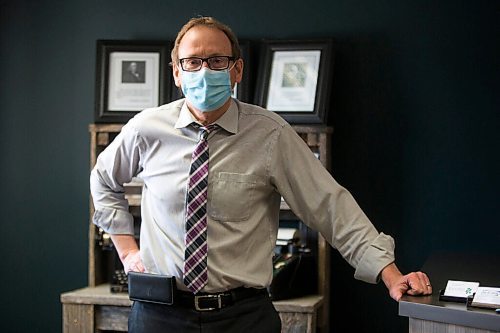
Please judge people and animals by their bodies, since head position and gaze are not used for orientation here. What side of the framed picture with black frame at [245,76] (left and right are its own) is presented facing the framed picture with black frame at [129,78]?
right

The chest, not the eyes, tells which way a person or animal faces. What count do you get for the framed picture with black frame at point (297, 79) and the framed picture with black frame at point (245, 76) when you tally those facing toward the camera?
2

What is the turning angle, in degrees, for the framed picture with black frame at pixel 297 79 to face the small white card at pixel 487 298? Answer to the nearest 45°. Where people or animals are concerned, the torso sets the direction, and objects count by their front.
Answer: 0° — it already faces it

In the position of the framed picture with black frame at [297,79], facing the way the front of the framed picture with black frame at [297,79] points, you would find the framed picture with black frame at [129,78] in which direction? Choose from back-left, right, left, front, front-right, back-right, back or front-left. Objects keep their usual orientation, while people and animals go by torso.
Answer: right

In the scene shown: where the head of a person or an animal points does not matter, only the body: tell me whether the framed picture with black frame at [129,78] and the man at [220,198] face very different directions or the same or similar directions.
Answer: same or similar directions

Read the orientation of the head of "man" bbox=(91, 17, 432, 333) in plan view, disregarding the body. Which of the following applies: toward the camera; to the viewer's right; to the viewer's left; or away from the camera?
toward the camera

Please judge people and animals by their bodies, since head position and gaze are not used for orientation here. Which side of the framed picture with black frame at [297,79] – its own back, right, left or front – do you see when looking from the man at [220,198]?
front

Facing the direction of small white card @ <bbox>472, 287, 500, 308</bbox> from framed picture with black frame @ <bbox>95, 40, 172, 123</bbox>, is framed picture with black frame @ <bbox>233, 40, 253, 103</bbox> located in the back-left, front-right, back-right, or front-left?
front-left

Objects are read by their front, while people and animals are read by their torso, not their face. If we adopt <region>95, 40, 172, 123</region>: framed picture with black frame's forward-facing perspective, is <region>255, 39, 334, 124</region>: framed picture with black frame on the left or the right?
on its left

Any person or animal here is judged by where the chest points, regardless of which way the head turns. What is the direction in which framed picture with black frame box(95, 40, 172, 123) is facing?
toward the camera

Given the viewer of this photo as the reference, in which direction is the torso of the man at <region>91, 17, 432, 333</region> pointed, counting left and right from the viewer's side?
facing the viewer

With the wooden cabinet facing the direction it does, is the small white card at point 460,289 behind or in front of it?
in front

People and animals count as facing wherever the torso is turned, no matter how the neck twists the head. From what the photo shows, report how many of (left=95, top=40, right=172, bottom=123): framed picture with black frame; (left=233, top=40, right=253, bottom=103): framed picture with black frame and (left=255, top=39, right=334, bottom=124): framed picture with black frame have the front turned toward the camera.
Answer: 3
